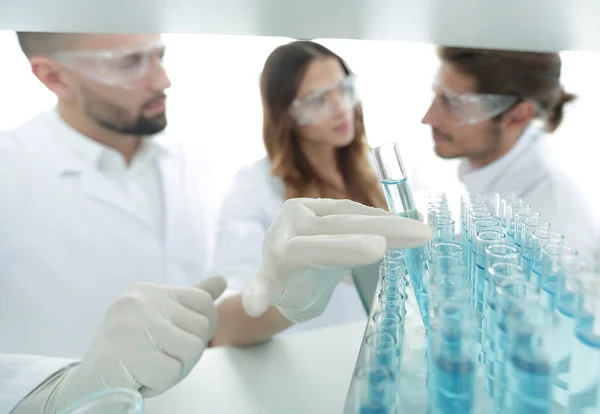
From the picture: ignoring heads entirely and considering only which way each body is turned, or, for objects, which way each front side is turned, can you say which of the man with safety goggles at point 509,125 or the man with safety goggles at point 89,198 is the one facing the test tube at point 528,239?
the man with safety goggles at point 89,198

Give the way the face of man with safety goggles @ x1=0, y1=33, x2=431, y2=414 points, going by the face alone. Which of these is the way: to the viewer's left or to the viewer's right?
to the viewer's right

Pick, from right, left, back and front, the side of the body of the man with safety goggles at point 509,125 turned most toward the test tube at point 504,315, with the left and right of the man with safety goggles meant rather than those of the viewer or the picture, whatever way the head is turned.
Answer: left

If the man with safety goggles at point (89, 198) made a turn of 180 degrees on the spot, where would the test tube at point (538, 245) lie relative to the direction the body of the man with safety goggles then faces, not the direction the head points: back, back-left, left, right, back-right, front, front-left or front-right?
back

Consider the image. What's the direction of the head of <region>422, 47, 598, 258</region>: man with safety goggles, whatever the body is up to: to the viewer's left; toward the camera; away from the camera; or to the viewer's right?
to the viewer's left

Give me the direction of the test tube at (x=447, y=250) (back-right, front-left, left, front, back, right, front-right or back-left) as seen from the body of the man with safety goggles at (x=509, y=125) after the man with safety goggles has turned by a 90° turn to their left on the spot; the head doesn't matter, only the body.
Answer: front

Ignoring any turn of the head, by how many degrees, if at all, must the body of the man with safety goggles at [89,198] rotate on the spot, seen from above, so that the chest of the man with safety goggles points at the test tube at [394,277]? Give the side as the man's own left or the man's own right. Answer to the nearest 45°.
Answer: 0° — they already face it

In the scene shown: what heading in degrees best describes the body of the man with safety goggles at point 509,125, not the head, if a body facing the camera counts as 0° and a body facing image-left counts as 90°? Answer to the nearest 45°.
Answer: approximately 90°

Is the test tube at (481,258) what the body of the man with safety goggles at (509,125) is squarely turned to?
no

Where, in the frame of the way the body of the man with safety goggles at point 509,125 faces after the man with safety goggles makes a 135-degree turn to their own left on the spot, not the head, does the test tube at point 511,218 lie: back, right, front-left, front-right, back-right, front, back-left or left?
front-right

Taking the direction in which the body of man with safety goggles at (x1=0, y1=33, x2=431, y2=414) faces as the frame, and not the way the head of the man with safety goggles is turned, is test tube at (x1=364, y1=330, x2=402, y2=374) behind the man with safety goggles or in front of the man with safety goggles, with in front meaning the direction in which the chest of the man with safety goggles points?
in front

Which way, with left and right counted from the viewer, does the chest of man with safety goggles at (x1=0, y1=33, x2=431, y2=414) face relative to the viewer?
facing the viewer and to the right of the viewer

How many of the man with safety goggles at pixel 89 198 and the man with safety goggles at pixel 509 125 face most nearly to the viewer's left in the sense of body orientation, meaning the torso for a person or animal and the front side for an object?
1

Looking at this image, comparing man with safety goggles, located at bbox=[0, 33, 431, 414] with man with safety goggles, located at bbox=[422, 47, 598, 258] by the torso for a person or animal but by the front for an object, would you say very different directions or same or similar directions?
very different directions

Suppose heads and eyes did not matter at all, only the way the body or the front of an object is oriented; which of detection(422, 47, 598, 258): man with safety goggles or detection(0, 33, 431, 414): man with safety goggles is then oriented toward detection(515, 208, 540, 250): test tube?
detection(0, 33, 431, 414): man with safety goggles
